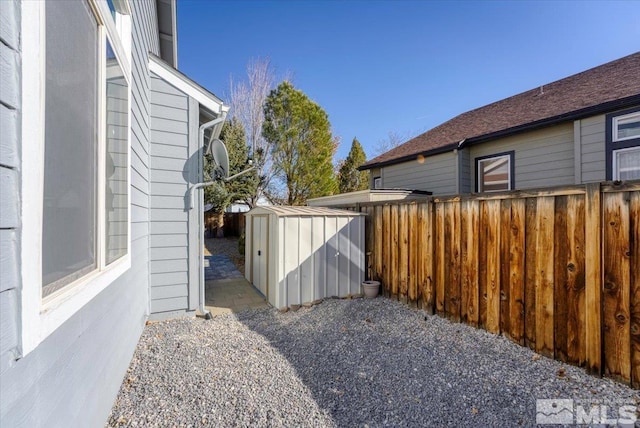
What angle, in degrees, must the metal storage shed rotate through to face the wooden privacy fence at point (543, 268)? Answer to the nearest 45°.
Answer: approximately 90° to its left

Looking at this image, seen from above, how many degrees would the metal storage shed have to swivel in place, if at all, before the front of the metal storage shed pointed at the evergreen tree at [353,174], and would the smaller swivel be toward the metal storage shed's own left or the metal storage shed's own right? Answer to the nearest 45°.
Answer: approximately 135° to the metal storage shed's own right

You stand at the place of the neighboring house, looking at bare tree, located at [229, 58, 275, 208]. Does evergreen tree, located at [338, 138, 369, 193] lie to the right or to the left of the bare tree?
right

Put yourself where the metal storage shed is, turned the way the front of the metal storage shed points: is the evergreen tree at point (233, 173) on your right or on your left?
on your right

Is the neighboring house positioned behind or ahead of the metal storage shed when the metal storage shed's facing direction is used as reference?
behind

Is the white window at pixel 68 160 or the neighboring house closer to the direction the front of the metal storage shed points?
the white window

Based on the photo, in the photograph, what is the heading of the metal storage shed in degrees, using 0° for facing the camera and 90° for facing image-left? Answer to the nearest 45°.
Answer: approximately 45°
